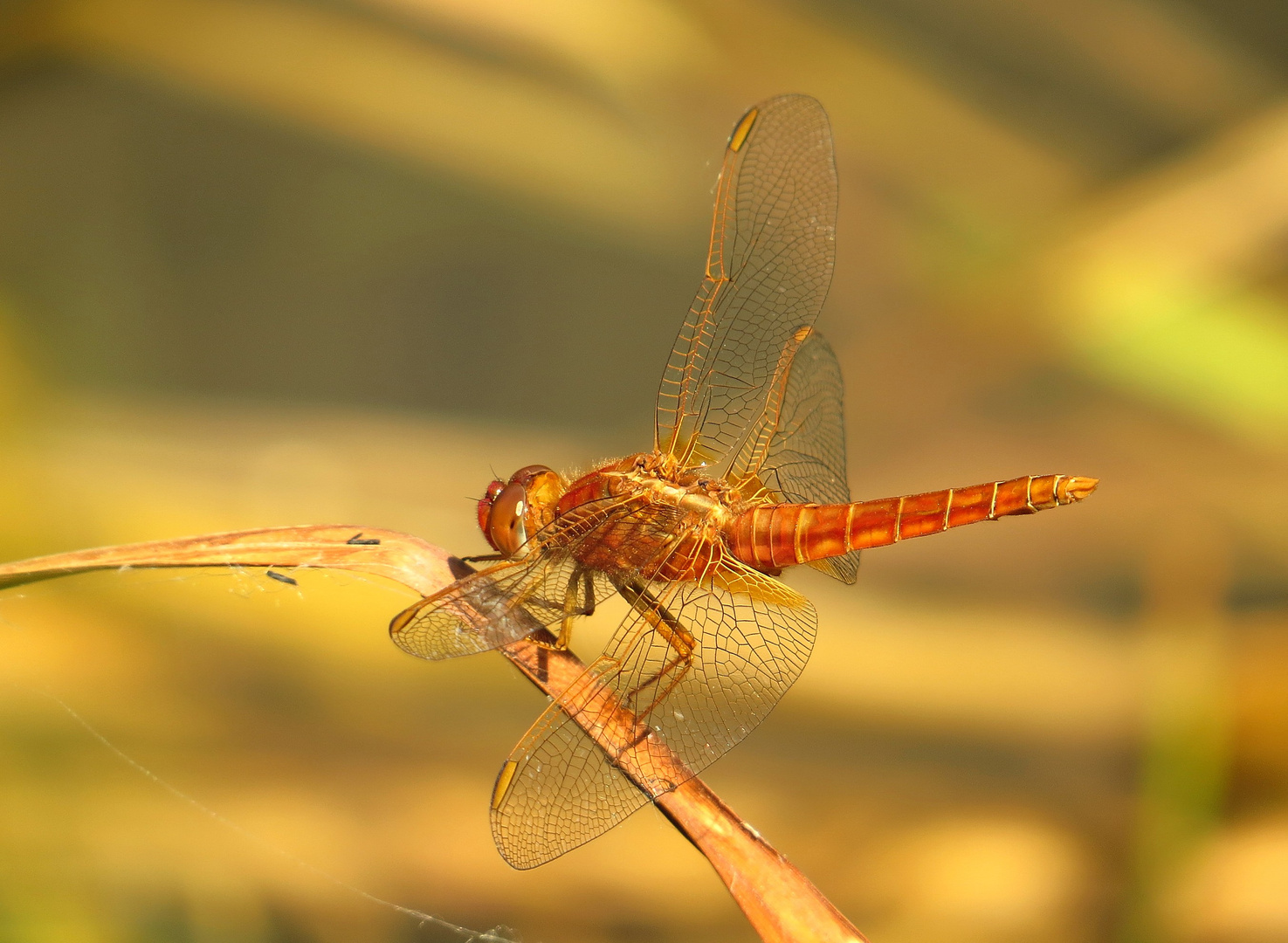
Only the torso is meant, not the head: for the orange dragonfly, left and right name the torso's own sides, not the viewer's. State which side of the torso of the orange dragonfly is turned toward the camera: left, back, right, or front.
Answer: left
